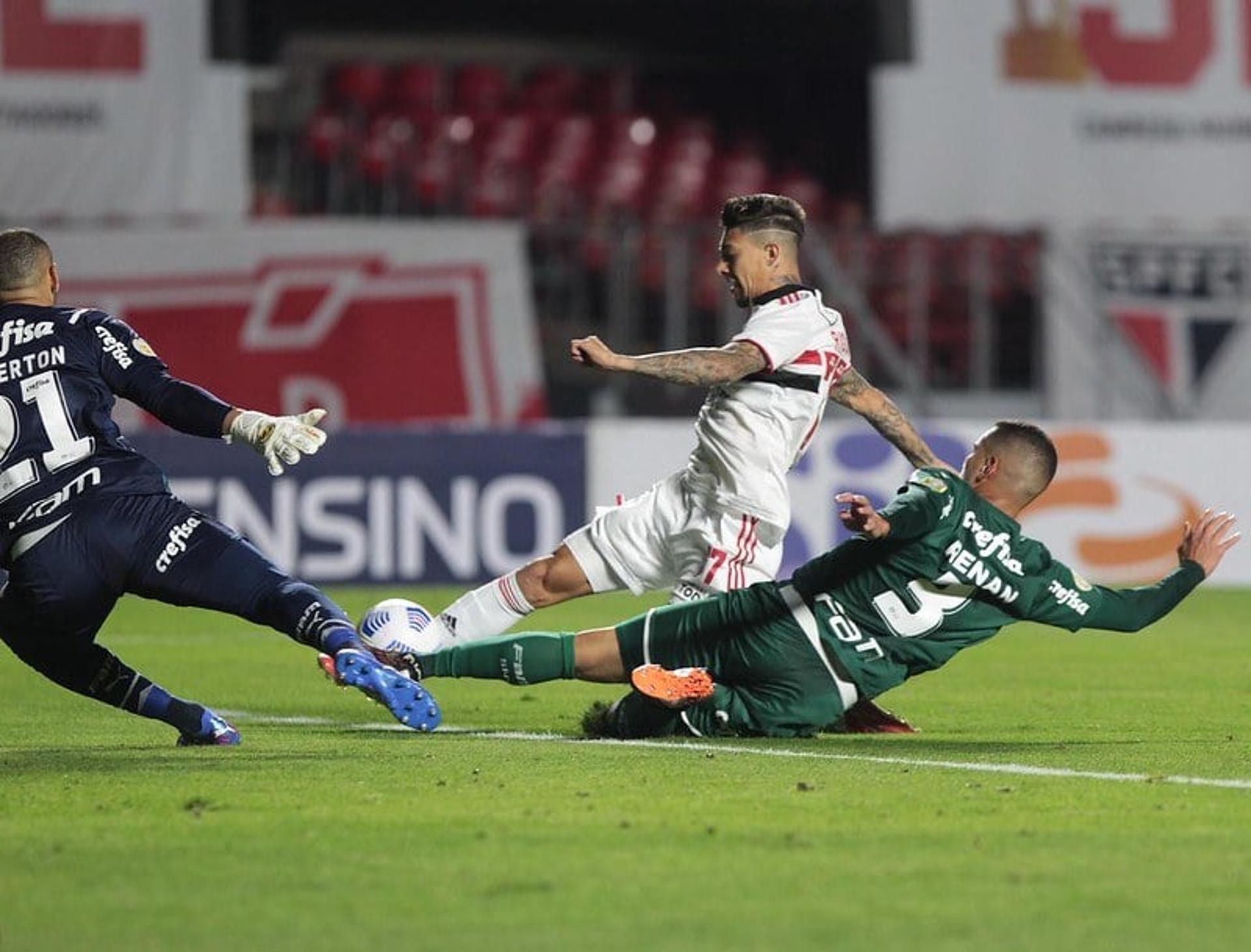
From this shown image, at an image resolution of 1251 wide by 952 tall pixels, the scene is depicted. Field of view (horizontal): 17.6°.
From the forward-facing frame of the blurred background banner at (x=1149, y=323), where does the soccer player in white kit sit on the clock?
The soccer player in white kit is roughly at 12 o'clock from the blurred background banner.

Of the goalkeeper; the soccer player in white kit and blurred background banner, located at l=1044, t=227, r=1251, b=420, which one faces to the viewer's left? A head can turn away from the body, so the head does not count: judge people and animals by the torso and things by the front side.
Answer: the soccer player in white kit

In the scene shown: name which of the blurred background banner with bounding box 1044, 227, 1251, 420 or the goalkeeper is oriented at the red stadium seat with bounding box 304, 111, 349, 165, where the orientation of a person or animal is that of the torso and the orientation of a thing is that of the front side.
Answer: the goalkeeper

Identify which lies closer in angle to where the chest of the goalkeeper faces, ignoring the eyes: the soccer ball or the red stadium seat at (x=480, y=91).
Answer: the red stadium seat

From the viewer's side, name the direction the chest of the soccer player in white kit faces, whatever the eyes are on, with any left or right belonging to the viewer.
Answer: facing to the left of the viewer

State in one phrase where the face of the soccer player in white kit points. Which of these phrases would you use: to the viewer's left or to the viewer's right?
to the viewer's left

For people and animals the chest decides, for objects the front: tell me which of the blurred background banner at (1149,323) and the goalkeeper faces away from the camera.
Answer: the goalkeeper

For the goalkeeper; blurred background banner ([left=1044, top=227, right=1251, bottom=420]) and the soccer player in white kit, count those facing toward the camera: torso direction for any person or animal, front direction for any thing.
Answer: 1

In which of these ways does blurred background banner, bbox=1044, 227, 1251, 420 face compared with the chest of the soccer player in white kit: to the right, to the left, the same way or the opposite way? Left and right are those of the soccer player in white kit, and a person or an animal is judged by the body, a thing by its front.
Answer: to the left

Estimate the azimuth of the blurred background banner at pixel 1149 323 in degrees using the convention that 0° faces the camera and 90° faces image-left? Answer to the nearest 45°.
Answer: approximately 0°

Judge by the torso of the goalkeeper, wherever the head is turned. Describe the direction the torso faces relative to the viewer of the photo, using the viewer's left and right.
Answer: facing away from the viewer
